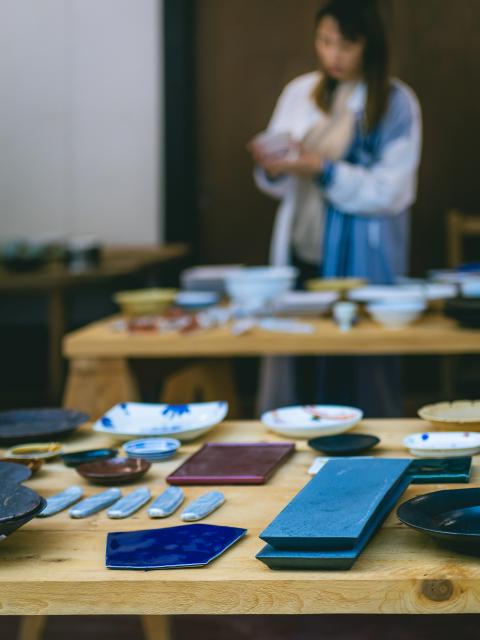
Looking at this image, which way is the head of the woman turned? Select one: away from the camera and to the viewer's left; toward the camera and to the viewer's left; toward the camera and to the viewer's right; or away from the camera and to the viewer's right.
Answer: toward the camera and to the viewer's left

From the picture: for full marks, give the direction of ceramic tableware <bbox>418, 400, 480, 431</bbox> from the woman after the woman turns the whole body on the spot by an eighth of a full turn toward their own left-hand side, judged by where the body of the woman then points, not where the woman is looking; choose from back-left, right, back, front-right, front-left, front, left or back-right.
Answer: front

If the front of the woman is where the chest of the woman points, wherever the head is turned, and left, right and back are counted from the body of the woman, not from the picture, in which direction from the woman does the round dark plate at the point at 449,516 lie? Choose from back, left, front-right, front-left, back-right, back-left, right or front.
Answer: front-left

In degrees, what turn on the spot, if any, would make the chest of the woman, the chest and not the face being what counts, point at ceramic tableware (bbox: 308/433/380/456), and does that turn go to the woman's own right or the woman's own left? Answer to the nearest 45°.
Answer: approximately 45° to the woman's own left

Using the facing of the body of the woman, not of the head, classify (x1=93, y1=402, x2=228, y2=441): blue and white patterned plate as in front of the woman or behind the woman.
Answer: in front

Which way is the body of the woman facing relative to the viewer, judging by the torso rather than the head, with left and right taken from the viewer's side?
facing the viewer and to the left of the viewer

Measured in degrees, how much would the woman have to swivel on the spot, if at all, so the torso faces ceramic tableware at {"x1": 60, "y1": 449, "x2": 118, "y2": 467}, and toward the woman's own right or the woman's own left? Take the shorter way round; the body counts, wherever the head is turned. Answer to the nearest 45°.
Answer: approximately 45° to the woman's own left

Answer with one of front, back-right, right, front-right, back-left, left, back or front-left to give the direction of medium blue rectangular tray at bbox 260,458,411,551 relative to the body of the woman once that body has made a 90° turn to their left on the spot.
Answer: front-right

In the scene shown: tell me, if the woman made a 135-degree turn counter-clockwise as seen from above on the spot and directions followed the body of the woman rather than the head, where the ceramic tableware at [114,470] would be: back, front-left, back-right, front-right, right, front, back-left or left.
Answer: right

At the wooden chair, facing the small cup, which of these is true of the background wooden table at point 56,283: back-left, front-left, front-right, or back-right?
front-right

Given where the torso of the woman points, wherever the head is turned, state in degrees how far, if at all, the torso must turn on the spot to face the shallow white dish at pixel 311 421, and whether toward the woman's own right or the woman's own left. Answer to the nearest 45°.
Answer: approximately 45° to the woman's own left

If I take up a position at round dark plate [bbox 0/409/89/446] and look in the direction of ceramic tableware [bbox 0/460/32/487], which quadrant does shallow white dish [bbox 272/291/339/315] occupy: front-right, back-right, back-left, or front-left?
back-left

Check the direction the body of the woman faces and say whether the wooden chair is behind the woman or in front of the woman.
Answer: behind

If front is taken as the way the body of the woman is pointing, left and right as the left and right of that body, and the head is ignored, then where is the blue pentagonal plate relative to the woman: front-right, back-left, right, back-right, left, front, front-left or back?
front-left
